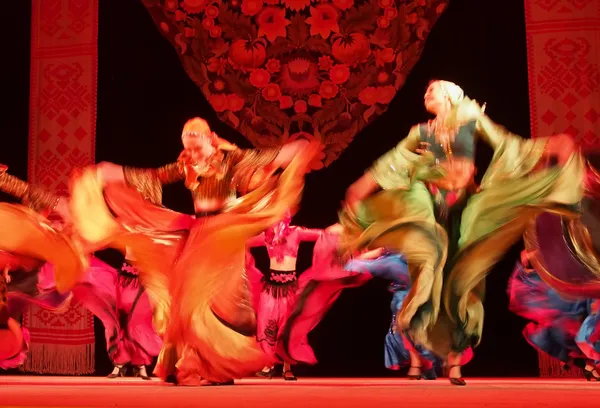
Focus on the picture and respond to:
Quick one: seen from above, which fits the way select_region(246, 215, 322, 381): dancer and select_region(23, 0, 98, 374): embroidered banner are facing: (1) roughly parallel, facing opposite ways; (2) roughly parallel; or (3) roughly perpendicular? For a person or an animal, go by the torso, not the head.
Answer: roughly parallel

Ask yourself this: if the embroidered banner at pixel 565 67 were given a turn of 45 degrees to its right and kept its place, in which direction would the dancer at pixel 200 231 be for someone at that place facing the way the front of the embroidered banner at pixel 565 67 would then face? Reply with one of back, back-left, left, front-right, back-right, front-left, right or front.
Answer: front

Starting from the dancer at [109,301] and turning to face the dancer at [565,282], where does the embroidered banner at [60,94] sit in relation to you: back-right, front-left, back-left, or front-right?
back-left

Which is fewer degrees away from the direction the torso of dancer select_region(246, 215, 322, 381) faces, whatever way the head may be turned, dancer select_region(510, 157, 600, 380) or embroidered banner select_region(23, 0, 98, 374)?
the dancer

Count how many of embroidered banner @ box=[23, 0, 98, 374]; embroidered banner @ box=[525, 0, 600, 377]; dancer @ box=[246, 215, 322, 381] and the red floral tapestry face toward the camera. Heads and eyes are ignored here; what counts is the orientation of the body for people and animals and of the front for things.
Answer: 4

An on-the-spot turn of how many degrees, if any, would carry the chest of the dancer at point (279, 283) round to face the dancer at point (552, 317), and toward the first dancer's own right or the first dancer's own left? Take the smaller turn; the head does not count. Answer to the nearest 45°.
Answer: approximately 90° to the first dancer's own left

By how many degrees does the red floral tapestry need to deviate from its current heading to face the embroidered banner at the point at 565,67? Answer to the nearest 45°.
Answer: approximately 90° to its left

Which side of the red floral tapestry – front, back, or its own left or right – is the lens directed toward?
front

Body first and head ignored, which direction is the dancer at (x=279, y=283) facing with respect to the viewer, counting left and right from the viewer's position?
facing the viewer

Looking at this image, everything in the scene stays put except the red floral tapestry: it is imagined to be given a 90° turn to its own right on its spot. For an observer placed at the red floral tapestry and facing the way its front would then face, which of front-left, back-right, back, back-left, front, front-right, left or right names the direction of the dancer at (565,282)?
back-left

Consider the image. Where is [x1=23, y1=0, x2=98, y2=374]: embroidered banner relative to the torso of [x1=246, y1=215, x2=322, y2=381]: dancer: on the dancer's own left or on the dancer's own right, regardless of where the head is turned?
on the dancer's own right

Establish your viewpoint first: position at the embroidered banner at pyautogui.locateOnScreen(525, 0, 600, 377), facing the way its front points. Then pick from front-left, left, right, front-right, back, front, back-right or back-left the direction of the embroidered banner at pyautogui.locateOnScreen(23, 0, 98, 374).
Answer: right

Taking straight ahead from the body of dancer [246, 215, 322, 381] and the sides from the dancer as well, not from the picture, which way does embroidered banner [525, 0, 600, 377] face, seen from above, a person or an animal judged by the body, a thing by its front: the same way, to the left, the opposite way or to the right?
the same way
